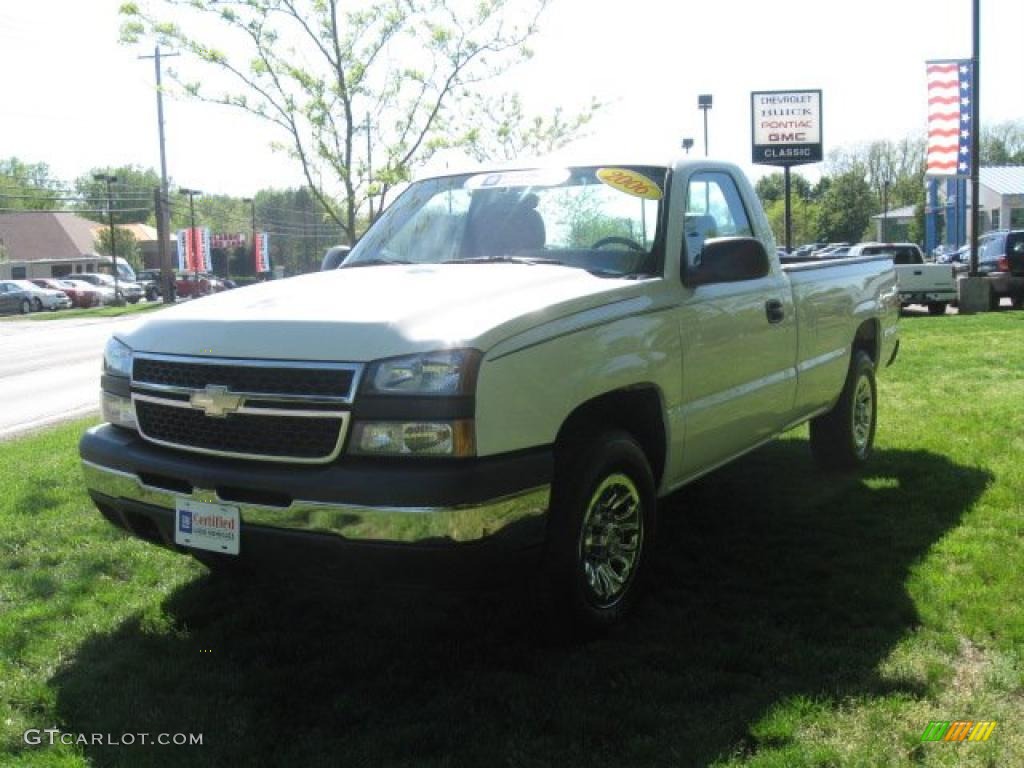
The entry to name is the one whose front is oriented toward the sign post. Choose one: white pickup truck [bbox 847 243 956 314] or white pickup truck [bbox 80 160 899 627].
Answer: white pickup truck [bbox 847 243 956 314]

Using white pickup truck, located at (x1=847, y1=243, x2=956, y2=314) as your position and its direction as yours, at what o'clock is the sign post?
The sign post is roughly at 12 o'clock from the white pickup truck.

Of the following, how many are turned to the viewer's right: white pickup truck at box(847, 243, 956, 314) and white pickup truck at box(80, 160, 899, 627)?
0

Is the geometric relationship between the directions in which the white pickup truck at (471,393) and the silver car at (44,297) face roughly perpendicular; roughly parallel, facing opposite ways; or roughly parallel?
roughly perpendicular

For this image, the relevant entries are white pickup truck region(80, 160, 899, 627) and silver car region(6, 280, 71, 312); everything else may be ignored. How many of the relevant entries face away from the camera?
0

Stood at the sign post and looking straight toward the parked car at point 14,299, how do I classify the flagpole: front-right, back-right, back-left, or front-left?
back-left

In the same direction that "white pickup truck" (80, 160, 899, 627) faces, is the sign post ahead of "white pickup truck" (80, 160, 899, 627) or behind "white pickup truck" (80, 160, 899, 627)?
behind

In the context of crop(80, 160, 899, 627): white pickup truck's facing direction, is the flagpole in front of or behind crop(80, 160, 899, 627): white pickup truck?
behind

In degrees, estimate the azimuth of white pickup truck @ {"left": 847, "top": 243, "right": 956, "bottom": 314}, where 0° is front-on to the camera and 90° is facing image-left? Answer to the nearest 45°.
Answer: approximately 135°

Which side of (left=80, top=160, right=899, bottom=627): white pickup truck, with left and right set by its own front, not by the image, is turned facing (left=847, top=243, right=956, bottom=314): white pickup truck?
back

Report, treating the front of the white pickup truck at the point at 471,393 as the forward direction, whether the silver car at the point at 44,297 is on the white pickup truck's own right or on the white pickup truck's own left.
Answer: on the white pickup truck's own right
